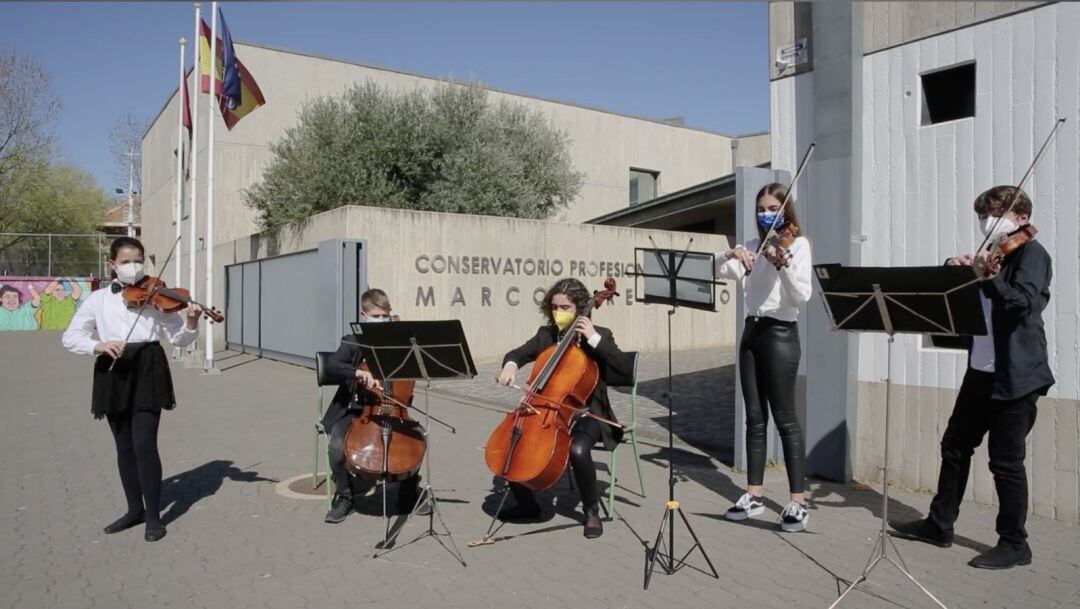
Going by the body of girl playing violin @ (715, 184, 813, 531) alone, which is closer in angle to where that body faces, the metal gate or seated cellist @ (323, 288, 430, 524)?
the seated cellist

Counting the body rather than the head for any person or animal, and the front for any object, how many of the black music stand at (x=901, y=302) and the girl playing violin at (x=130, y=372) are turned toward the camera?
1

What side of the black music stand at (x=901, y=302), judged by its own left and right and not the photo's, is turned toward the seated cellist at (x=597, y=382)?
left

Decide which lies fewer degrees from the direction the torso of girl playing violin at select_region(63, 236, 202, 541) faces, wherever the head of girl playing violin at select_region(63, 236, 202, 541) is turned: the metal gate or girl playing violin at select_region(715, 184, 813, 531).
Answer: the girl playing violin

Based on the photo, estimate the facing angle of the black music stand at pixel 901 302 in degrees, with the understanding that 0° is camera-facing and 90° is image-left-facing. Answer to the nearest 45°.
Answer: approximately 180°

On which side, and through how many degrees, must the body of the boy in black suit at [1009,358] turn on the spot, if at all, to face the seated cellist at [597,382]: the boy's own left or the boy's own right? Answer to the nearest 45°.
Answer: approximately 45° to the boy's own right

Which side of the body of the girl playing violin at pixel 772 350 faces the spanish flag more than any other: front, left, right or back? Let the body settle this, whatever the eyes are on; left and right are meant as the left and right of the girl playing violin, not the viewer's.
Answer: right
